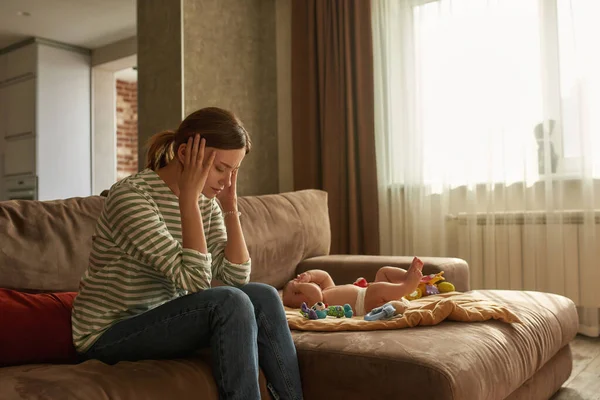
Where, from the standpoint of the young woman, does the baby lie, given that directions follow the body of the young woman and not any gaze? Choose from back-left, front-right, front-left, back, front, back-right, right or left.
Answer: left

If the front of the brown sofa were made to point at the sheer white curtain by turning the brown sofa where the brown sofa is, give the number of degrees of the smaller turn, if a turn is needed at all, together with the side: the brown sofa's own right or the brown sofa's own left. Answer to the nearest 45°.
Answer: approximately 90° to the brown sofa's own left

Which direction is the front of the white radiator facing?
toward the camera

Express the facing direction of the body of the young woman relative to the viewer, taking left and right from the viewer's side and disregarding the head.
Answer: facing the viewer and to the right of the viewer

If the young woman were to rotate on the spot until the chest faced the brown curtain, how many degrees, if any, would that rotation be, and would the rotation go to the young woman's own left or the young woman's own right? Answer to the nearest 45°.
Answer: approximately 90° to the young woman's own left

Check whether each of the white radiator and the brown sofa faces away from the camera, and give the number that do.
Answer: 0

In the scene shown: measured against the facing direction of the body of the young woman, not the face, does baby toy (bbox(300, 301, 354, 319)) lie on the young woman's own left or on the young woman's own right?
on the young woman's own left

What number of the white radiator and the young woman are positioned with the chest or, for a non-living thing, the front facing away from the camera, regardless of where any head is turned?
0

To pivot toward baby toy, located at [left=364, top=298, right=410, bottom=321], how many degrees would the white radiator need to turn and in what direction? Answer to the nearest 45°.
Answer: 0° — it already faces it

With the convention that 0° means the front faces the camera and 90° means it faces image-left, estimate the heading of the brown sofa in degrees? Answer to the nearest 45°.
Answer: approximately 315°

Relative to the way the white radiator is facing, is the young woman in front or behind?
in front

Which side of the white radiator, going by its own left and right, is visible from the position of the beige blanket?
front

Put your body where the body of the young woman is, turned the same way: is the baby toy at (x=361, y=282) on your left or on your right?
on your left

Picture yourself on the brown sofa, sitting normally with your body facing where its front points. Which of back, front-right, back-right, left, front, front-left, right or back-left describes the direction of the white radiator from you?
left
